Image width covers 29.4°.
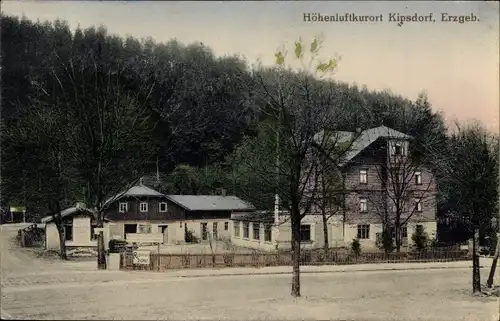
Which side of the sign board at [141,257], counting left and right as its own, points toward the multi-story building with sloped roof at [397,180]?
left

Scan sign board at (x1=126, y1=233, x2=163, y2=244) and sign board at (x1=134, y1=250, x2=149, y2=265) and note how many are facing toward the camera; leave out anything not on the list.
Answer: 2

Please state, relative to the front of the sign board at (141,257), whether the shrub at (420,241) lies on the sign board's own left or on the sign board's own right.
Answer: on the sign board's own left

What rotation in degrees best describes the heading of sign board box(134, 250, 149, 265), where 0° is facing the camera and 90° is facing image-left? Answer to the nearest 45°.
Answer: approximately 0°
